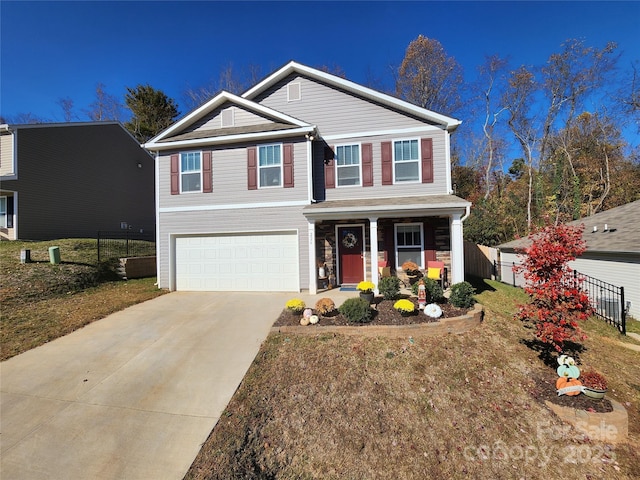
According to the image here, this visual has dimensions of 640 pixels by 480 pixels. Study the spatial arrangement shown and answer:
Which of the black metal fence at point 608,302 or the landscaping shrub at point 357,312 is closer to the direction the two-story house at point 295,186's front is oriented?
the landscaping shrub

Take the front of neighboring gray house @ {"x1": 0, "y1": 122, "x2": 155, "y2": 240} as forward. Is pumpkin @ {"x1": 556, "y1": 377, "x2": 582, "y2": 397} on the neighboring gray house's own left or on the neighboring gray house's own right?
on the neighboring gray house's own left

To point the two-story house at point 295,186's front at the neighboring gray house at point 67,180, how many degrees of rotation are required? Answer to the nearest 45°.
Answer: approximately 135° to its right

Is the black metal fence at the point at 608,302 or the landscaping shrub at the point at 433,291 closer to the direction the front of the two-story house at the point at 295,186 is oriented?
the landscaping shrub

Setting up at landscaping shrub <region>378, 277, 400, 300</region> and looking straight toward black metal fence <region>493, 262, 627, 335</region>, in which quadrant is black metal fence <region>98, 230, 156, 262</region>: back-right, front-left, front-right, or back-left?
back-left

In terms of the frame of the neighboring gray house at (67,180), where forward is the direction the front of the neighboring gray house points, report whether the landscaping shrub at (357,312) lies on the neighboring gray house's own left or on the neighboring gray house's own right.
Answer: on the neighboring gray house's own left

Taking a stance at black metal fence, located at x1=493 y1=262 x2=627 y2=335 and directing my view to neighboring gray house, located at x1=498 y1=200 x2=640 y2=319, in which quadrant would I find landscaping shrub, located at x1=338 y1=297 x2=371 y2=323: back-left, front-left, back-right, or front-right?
back-left

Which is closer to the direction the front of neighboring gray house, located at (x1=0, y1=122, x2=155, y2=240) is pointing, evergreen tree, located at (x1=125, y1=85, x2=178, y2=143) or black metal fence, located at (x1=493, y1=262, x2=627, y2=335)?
the black metal fence

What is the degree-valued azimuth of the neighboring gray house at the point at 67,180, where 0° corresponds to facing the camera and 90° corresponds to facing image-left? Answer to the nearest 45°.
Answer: approximately 45°
